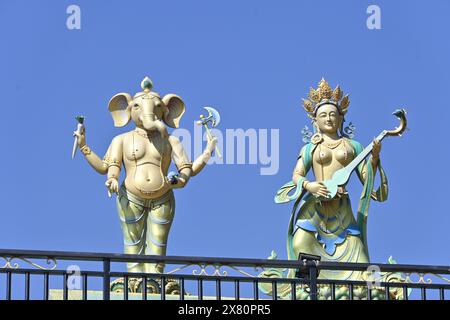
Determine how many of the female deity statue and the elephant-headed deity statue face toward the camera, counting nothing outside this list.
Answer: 2

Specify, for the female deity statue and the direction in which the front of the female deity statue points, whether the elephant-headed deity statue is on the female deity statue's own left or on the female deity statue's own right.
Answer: on the female deity statue's own right

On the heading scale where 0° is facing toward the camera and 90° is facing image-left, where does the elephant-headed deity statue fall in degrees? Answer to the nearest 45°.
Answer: approximately 0°

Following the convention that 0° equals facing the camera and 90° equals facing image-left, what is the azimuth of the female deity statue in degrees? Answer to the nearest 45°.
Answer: approximately 0°

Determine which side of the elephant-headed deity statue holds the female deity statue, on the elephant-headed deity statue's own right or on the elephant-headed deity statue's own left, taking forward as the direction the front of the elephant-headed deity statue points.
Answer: on the elephant-headed deity statue's own left
